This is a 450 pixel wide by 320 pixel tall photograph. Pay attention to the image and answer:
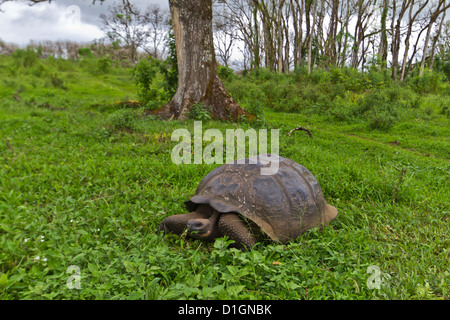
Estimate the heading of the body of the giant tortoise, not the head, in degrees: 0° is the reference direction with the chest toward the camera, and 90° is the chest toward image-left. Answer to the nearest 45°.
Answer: approximately 45°

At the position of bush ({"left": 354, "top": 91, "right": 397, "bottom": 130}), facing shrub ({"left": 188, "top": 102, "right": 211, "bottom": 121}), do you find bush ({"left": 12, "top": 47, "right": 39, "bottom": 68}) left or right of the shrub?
right

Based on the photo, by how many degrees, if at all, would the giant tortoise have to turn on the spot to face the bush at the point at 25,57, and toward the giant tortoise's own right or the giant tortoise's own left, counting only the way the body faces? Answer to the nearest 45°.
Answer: approximately 90° to the giant tortoise's own right

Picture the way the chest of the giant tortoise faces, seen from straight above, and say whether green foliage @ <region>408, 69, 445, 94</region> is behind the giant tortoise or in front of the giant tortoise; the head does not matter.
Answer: behind

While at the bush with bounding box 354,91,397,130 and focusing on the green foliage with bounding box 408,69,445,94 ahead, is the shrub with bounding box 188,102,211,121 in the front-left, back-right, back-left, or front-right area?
back-left

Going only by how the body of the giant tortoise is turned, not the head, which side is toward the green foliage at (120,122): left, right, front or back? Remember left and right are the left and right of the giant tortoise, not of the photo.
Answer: right

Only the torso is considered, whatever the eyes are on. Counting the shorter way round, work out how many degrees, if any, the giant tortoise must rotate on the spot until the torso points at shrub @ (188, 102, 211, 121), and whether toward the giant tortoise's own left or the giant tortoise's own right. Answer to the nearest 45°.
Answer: approximately 135° to the giant tortoise's own right

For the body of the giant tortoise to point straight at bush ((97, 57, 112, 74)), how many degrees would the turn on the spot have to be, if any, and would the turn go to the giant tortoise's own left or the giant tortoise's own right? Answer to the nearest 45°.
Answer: approximately 90° to the giant tortoise's own right

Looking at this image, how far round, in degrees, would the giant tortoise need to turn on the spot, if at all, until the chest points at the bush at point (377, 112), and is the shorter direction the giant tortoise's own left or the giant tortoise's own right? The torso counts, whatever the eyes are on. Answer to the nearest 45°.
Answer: approximately 180°
